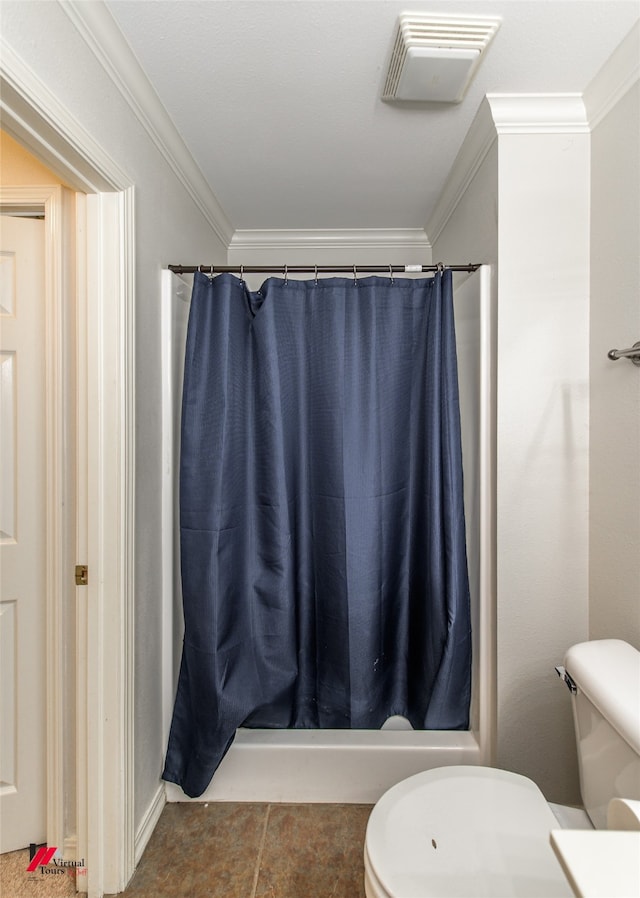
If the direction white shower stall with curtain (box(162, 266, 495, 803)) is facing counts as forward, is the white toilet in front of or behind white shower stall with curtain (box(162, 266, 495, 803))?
in front

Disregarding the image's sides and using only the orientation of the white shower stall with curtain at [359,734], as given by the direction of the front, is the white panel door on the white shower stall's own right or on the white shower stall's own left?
on the white shower stall's own right

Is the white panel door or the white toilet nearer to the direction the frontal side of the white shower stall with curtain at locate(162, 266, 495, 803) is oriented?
the white toilet

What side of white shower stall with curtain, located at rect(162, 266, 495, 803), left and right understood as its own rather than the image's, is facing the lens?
front
